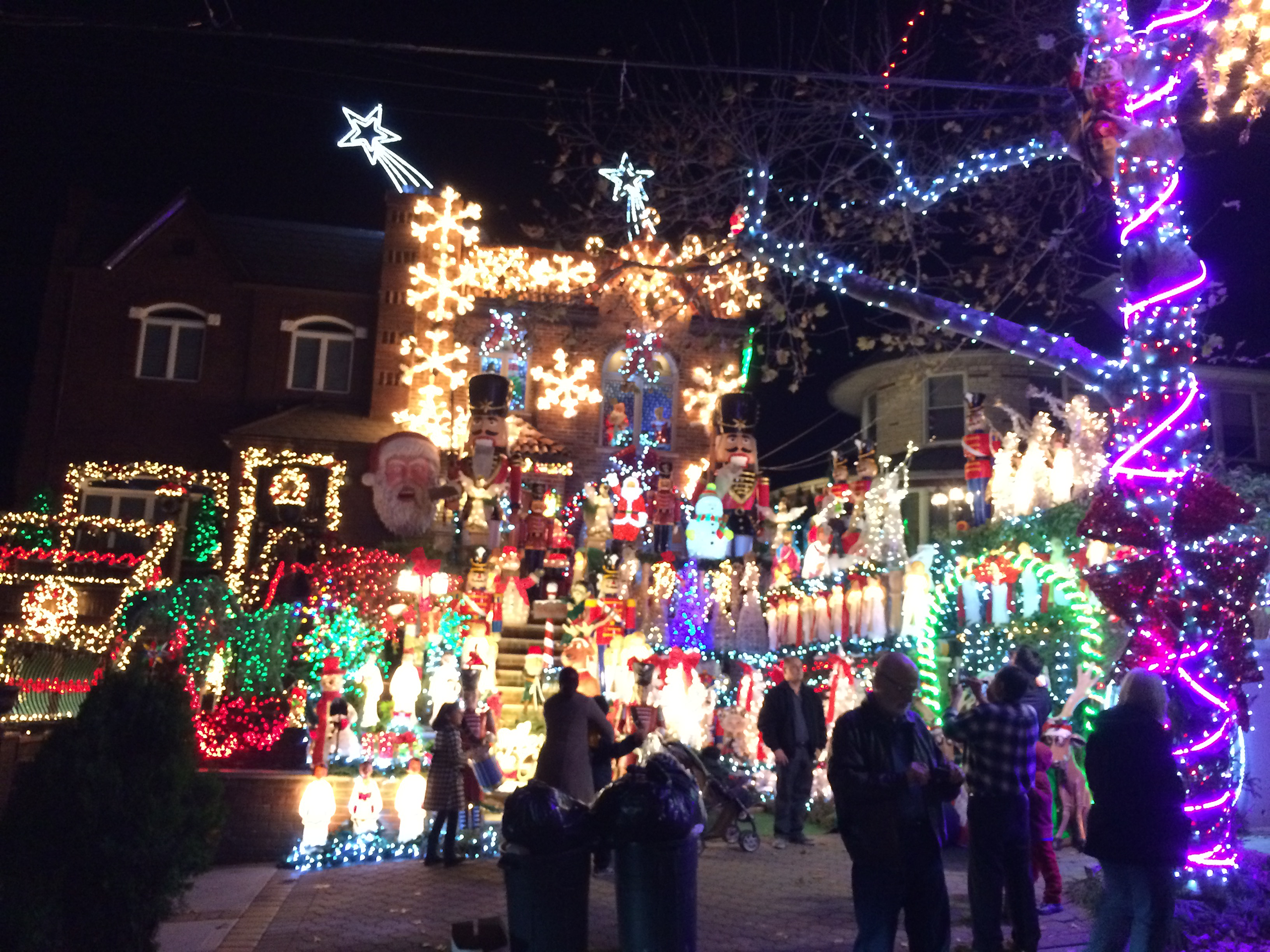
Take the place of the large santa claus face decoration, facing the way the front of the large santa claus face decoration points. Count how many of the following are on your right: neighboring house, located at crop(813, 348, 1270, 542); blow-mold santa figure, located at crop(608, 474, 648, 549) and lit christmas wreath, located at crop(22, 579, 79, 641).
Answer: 1

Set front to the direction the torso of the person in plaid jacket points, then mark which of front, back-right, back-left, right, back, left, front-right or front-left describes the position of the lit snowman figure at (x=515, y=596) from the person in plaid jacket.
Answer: front

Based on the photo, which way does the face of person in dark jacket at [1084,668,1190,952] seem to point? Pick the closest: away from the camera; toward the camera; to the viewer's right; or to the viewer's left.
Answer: away from the camera

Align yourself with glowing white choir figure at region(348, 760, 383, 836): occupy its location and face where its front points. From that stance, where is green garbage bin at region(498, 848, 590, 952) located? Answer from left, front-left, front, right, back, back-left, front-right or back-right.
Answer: front

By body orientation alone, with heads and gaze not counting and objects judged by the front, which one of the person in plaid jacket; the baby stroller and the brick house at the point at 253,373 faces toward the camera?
the brick house

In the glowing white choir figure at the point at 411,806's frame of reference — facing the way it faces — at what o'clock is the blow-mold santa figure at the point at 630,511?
The blow-mold santa figure is roughly at 7 o'clock from the glowing white choir figure.

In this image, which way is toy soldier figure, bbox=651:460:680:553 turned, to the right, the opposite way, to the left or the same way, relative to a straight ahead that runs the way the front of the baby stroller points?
to the right

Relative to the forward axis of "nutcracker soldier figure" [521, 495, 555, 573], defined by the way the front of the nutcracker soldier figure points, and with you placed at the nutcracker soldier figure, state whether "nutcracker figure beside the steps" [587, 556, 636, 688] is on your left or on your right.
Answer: on your left

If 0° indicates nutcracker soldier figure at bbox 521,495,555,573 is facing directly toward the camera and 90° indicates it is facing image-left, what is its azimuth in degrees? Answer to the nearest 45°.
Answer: approximately 0°

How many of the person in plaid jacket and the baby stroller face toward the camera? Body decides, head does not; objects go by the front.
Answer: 0

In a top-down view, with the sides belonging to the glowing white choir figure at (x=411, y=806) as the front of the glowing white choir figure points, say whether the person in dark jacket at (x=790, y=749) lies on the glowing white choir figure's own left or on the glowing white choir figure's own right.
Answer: on the glowing white choir figure's own left
